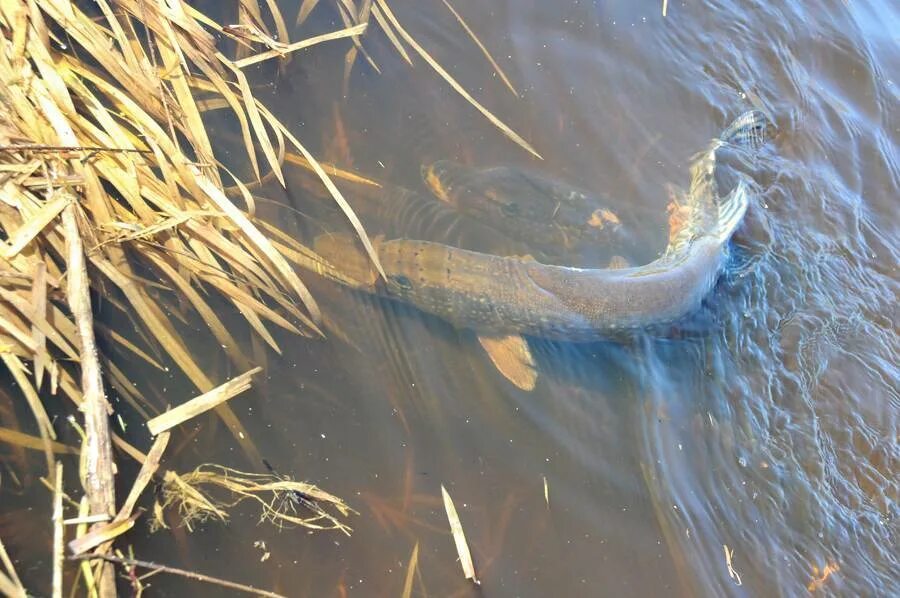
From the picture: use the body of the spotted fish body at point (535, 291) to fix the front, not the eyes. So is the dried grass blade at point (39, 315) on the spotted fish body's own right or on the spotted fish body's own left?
on the spotted fish body's own left

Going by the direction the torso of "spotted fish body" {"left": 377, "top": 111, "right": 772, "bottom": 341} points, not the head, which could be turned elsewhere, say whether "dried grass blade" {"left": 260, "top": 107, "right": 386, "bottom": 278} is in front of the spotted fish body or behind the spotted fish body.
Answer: in front

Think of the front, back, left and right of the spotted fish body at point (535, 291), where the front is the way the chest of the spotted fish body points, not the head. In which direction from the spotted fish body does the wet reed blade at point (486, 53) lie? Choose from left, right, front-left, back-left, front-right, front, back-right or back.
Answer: front-right

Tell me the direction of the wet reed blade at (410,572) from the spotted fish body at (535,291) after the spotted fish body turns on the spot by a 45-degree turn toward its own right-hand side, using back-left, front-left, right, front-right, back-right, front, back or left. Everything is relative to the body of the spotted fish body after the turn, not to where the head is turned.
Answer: back-left

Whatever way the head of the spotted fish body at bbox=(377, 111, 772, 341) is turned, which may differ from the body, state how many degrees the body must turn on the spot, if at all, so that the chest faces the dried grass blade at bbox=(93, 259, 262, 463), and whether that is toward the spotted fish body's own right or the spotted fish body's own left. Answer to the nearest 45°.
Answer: approximately 45° to the spotted fish body's own left

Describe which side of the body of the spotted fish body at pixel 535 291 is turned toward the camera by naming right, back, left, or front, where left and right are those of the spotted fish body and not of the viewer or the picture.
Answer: left

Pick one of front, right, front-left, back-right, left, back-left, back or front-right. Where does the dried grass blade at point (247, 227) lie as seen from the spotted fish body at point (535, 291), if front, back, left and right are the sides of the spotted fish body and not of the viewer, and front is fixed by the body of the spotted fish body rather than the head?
front-left

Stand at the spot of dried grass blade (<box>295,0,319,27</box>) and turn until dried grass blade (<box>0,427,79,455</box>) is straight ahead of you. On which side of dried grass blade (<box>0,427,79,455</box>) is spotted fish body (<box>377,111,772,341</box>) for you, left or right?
left

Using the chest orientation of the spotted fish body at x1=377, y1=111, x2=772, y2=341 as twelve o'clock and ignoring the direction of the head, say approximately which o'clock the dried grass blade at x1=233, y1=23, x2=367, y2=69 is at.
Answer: The dried grass blade is roughly at 12 o'clock from the spotted fish body.
